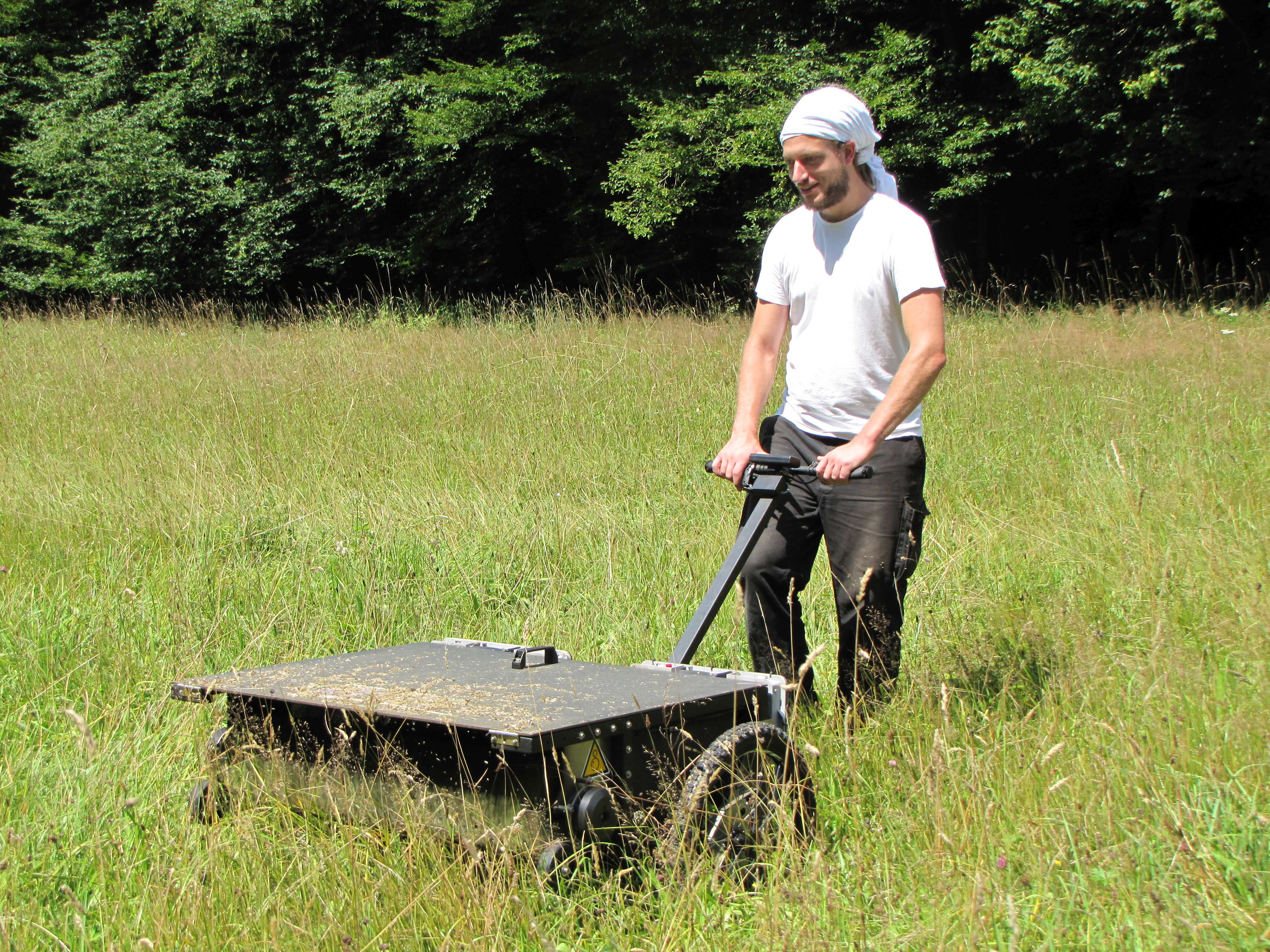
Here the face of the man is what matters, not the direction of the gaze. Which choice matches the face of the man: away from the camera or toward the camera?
toward the camera

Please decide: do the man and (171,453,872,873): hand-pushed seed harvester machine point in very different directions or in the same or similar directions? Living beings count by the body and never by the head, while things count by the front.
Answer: same or similar directions

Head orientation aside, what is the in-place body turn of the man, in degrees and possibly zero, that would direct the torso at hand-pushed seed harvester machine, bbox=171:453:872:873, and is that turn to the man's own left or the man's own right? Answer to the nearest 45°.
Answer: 0° — they already face it

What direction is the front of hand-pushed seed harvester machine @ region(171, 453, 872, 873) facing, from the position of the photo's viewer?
facing the viewer and to the left of the viewer

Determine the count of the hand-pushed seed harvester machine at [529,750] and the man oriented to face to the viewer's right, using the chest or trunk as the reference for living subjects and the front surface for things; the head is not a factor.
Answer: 0

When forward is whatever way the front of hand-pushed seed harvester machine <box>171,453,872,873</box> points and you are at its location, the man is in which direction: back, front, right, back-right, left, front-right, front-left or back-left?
back
